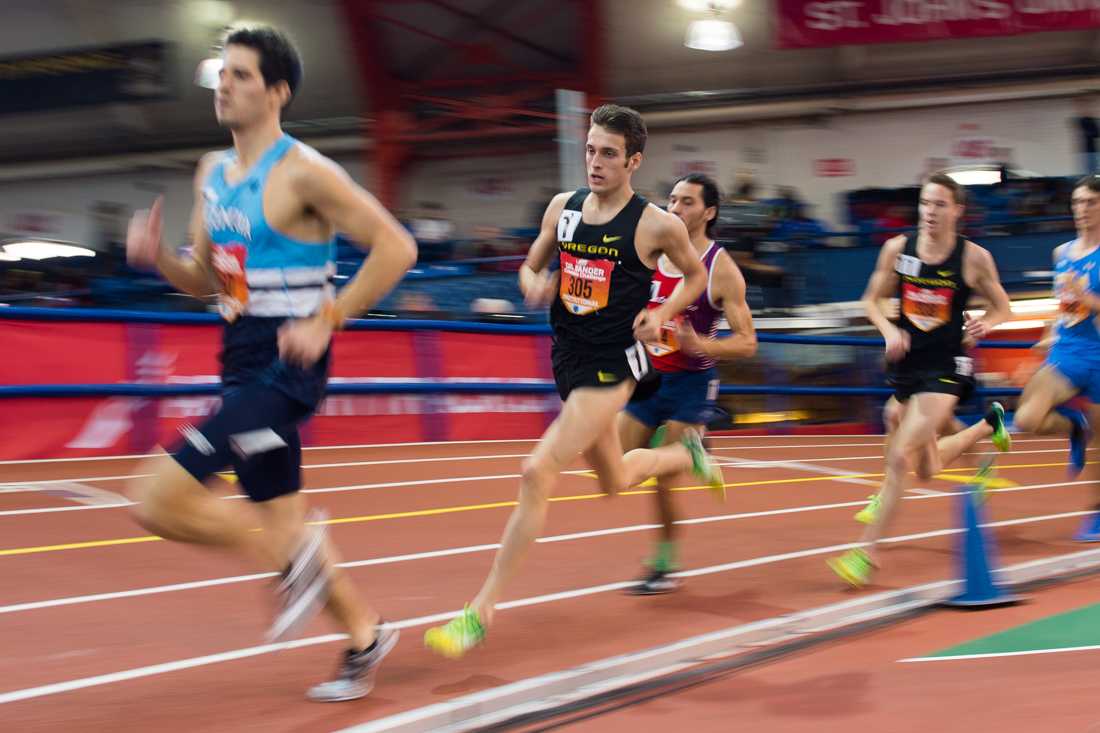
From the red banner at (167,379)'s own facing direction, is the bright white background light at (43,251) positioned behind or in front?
behind

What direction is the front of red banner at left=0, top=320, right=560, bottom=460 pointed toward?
toward the camera

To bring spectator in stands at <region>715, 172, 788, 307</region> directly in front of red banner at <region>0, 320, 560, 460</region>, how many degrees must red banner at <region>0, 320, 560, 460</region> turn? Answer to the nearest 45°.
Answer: approximately 135° to its left

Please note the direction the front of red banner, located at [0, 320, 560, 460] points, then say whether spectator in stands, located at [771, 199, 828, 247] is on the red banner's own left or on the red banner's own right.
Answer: on the red banner's own left

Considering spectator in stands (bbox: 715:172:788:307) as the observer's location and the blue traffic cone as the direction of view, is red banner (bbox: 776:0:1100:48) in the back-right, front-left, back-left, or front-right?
back-left

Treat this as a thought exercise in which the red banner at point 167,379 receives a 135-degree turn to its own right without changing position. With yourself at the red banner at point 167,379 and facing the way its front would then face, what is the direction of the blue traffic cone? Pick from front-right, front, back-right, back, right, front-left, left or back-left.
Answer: back

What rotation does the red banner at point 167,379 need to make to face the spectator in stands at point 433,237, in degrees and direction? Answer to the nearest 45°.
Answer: approximately 180°

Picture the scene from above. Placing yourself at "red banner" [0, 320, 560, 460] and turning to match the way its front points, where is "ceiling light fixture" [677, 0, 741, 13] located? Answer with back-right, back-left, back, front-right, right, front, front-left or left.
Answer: back-left

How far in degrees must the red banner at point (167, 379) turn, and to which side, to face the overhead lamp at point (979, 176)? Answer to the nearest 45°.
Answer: approximately 135° to its left
